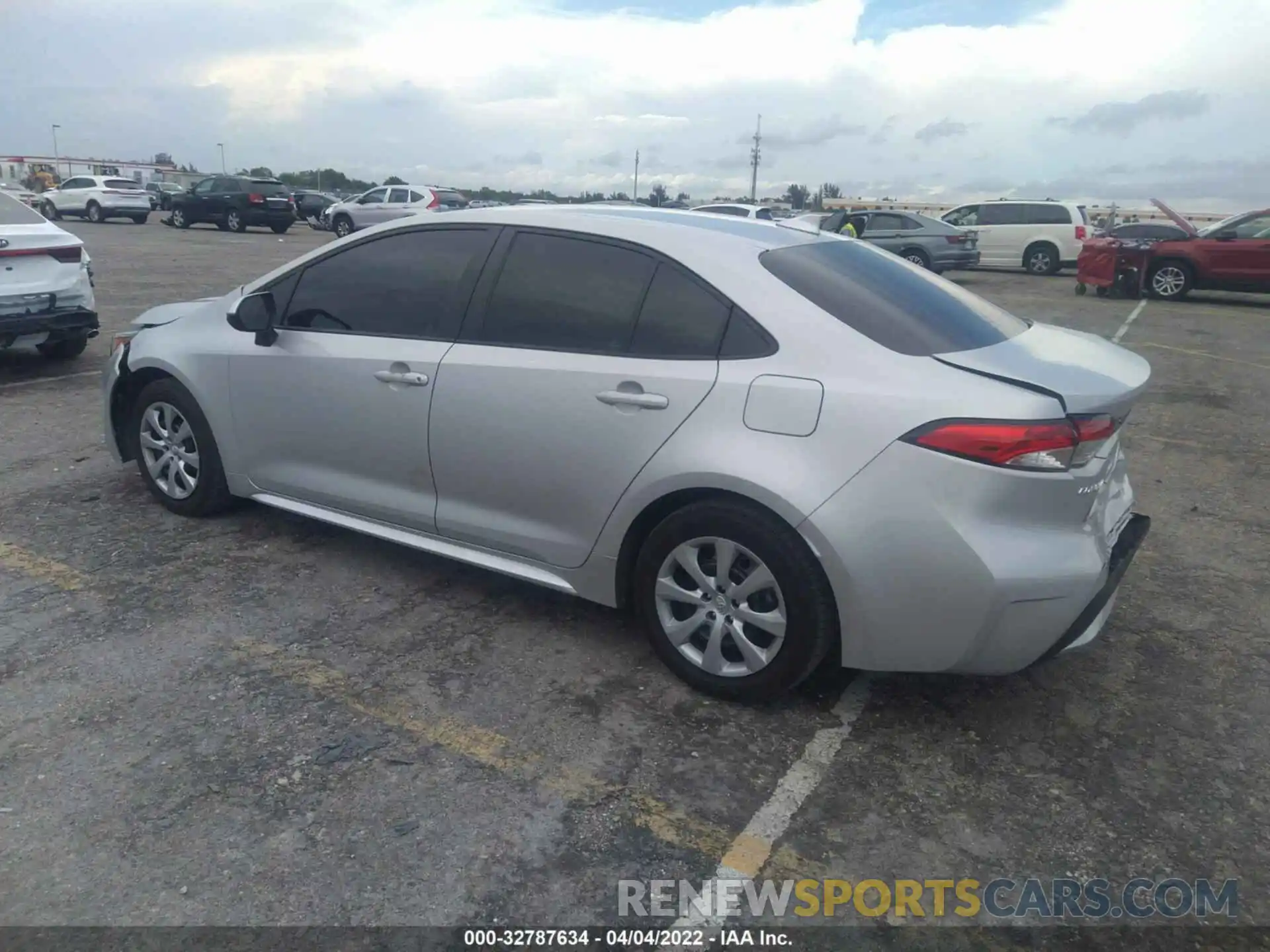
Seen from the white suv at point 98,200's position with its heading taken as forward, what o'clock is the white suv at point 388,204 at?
the white suv at point 388,204 is roughly at 6 o'clock from the white suv at point 98,200.

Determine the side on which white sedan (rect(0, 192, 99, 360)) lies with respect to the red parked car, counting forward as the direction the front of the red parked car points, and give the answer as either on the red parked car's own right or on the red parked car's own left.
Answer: on the red parked car's own left

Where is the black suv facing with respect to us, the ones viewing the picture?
facing away from the viewer and to the left of the viewer

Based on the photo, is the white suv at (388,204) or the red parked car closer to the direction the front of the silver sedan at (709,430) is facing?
the white suv

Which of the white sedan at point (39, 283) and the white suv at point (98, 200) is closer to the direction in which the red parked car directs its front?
the white suv

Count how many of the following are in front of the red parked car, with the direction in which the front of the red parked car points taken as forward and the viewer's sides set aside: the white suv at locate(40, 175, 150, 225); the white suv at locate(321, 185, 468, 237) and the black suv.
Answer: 3

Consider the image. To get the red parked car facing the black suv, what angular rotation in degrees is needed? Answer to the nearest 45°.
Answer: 0° — it already faces it

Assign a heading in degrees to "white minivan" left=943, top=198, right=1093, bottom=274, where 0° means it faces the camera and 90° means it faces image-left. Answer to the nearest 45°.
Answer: approximately 90°

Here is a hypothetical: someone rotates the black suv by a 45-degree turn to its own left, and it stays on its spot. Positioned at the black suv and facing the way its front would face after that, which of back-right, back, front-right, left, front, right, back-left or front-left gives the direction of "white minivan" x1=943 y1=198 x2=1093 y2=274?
back-left

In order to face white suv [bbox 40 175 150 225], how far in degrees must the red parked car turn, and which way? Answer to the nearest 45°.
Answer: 0° — it already faces it

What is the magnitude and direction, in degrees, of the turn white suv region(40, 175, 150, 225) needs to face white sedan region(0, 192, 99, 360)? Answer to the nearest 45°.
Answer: approximately 135° to its left

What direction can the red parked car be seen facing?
to the viewer's left

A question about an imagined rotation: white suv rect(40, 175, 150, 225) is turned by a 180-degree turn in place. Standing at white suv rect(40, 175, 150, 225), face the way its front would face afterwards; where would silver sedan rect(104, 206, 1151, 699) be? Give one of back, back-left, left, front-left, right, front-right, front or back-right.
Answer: front-right

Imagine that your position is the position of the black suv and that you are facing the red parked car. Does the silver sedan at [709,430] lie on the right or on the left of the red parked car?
right

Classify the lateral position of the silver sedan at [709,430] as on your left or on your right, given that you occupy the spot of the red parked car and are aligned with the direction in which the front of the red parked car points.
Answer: on your left
